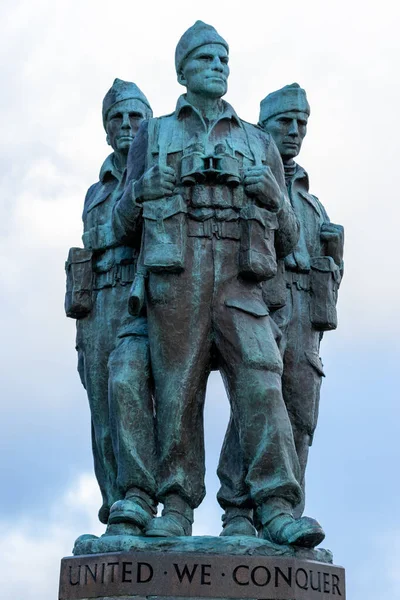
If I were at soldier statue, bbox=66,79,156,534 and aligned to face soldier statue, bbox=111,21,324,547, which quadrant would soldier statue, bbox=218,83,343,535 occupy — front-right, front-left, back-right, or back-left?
front-left

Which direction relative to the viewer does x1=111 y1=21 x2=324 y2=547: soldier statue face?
toward the camera

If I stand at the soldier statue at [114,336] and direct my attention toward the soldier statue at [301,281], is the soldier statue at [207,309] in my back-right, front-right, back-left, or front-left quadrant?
front-right

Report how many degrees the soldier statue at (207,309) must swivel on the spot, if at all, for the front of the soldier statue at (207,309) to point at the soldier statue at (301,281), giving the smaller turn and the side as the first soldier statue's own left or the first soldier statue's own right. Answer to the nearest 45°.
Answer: approximately 135° to the first soldier statue's own left

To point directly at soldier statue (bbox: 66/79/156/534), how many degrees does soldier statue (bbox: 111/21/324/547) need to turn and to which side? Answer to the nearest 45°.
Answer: approximately 135° to its right
